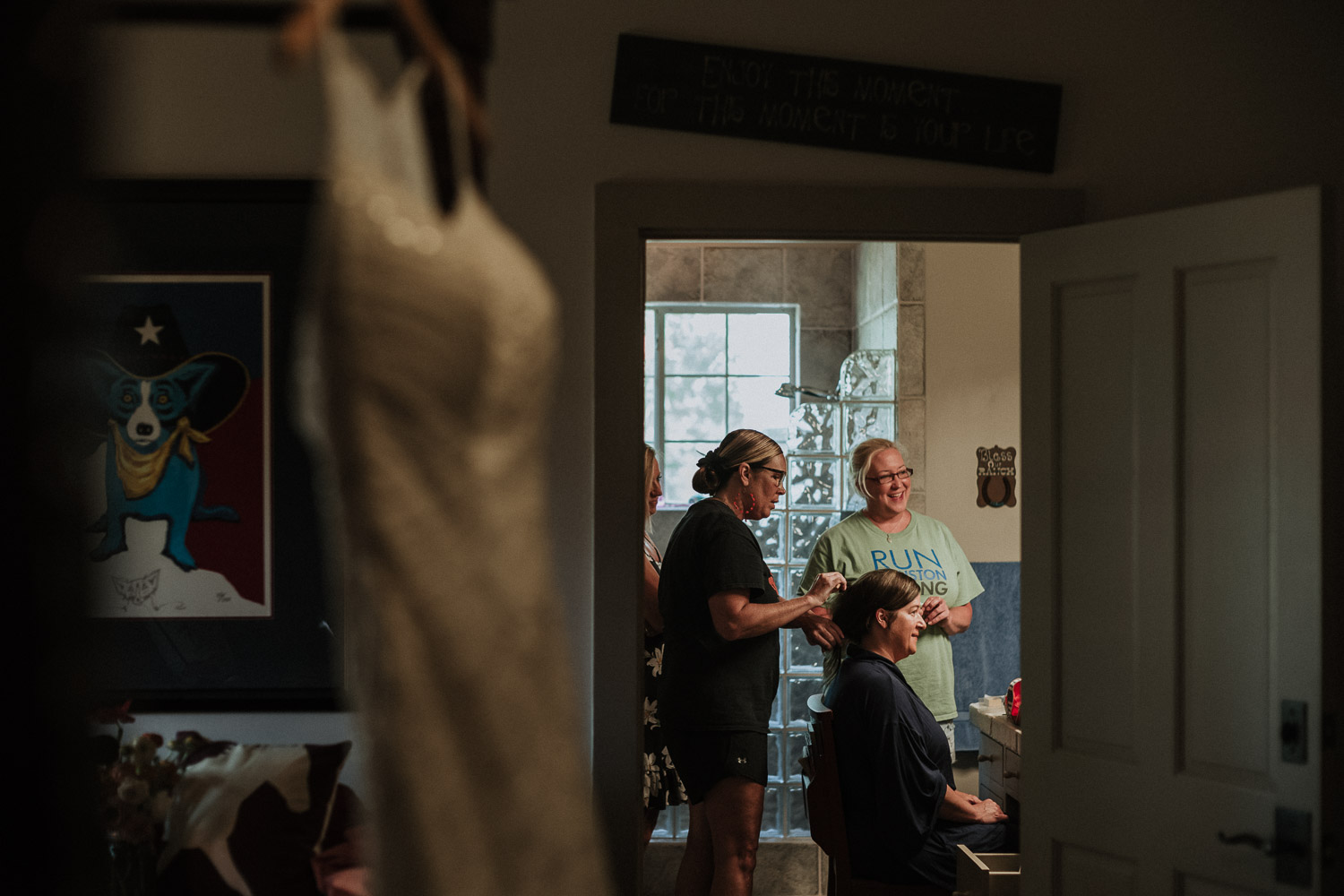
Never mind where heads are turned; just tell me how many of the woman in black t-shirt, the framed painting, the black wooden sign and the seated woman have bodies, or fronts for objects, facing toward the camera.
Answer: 2

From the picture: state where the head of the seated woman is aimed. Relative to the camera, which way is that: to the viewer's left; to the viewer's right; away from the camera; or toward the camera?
to the viewer's right

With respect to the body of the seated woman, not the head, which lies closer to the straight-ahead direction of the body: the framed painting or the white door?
the white door

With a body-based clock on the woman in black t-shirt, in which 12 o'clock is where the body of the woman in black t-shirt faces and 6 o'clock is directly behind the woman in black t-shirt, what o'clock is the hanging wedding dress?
The hanging wedding dress is roughly at 3 o'clock from the woman in black t-shirt.

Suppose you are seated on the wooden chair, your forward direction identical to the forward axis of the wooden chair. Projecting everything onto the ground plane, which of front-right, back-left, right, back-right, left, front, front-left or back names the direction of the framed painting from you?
back-right

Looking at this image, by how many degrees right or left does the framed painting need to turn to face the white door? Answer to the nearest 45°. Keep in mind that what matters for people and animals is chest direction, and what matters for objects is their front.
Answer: approximately 45° to its left

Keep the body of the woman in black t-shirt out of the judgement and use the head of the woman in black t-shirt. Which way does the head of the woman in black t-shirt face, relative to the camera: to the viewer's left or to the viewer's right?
to the viewer's right

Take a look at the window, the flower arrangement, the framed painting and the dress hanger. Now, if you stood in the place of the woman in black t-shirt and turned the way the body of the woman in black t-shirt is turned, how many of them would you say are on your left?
1
